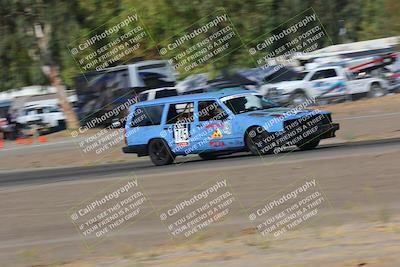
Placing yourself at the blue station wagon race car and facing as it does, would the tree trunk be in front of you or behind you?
behind

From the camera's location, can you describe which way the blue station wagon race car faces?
facing the viewer and to the right of the viewer

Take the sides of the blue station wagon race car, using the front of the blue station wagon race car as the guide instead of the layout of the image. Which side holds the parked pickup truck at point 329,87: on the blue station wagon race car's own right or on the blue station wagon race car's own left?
on the blue station wagon race car's own left

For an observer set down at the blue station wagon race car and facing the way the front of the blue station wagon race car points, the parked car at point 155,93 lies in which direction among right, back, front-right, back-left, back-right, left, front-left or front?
back-left
